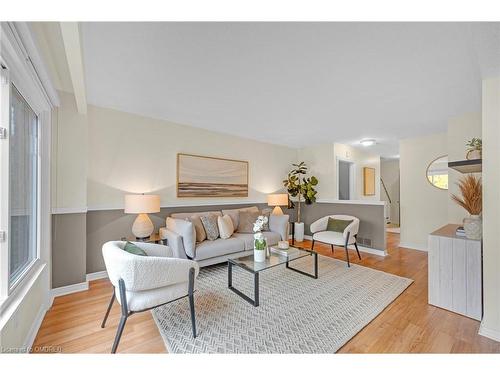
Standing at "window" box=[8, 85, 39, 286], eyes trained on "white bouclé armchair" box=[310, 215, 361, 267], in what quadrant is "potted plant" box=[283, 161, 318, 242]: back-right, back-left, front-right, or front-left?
front-left

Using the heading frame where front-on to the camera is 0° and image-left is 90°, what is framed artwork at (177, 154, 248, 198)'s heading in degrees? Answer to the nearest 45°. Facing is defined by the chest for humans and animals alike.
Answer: approximately 315°

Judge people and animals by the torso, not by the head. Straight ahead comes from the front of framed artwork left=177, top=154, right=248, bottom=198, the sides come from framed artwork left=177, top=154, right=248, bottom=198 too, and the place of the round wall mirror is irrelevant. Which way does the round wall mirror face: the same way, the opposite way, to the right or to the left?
to the right

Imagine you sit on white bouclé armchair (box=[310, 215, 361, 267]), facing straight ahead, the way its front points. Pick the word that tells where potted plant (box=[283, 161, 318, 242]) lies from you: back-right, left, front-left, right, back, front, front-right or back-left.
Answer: right

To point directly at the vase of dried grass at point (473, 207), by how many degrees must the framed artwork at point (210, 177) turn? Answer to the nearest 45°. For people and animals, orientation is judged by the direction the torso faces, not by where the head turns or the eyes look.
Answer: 0° — it already faces it

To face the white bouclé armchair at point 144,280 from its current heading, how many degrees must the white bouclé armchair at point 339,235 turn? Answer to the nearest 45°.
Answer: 0° — it already faces it

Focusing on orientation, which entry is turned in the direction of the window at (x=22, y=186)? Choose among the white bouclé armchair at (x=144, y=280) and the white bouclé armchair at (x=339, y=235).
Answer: the white bouclé armchair at (x=339, y=235)

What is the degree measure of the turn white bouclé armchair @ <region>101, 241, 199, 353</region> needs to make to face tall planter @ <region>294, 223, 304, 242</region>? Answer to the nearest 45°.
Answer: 0° — it already faces it

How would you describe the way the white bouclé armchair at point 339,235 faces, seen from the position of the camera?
facing the viewer and to the left of the viewer

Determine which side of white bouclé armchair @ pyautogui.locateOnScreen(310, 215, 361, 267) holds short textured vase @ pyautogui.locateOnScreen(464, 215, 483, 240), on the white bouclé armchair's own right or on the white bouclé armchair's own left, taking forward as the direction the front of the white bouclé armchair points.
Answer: on the white bouclé armchair's own left

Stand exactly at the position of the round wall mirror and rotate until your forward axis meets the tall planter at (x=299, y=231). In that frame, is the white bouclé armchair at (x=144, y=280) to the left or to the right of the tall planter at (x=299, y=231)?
left

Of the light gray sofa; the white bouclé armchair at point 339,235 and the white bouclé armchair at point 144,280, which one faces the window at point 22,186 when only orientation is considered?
the white bouclé armchair at point 339,235

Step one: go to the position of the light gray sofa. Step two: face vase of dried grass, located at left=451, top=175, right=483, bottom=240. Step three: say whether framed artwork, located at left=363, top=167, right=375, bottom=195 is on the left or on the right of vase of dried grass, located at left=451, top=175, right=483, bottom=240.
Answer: left

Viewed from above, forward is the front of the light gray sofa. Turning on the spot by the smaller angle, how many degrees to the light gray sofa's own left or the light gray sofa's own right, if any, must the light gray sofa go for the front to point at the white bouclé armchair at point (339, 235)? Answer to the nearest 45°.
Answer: approximately 45° to the light gray sofa's own left

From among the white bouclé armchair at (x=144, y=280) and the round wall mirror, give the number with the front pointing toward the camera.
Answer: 1

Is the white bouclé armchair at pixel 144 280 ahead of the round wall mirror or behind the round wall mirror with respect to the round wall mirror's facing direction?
ahead
